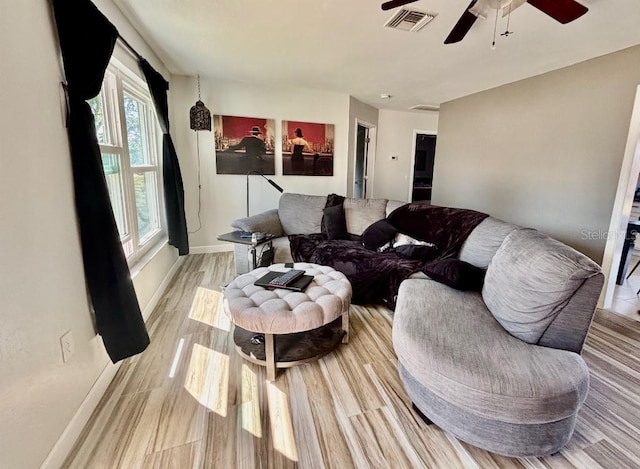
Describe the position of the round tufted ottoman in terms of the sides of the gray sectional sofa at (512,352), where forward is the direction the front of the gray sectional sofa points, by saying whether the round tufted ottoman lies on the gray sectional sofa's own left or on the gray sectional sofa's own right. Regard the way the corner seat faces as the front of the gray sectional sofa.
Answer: on the gray sectional sofa's own right

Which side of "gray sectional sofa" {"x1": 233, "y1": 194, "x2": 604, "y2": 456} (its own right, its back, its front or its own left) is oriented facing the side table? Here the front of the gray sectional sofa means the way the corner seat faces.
right

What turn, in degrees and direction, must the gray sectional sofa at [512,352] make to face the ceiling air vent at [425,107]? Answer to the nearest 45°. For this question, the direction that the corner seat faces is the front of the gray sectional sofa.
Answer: approximately 135° to its right

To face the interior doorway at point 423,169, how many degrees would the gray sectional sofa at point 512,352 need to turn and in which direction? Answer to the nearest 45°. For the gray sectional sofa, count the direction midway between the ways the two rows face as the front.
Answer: approximately 135° to its right

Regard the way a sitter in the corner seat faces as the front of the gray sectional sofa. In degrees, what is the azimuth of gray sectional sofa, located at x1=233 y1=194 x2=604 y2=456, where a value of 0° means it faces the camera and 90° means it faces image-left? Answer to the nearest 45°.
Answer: approximately 45°

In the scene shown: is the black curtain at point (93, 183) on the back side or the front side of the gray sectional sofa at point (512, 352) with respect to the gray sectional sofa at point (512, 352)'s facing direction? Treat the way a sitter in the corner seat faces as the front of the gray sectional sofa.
on the front side

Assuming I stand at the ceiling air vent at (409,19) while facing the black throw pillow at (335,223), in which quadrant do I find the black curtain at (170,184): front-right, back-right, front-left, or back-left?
front-left

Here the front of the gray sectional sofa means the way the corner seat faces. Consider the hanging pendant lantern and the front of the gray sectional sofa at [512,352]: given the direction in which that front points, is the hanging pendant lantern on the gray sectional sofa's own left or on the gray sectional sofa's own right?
on the gray sectional sofa's own right

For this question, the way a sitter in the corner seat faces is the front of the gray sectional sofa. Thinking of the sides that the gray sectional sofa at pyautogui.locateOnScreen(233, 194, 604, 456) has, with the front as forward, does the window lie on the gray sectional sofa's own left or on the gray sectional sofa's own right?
on the gray sectional sofa's own right
